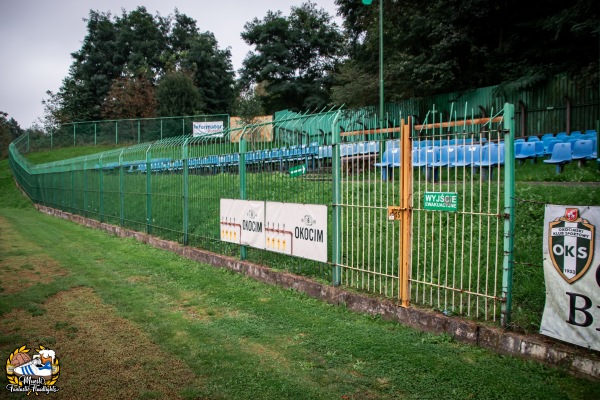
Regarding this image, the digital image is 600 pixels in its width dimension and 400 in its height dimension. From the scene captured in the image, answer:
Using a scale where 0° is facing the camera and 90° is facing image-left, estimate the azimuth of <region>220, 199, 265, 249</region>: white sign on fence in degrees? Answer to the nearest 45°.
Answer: approximately 45°

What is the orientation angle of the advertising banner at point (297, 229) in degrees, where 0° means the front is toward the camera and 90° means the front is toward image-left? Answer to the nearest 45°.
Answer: approximately 45°

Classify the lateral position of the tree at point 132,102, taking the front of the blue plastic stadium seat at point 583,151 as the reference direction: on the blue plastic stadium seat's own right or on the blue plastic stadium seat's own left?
on the blue plastic stadium seat's own right

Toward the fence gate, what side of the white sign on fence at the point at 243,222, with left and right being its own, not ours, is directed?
left
